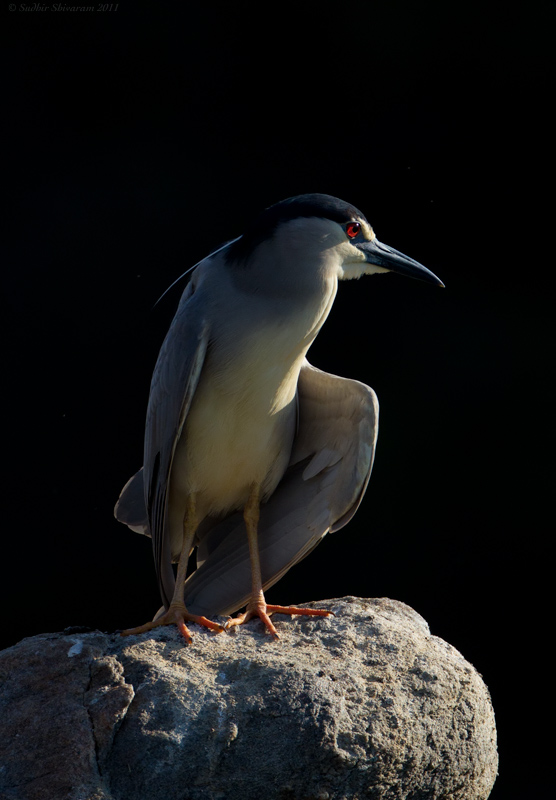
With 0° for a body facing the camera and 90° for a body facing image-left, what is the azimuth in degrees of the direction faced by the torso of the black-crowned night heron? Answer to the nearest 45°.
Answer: approximately 315°
